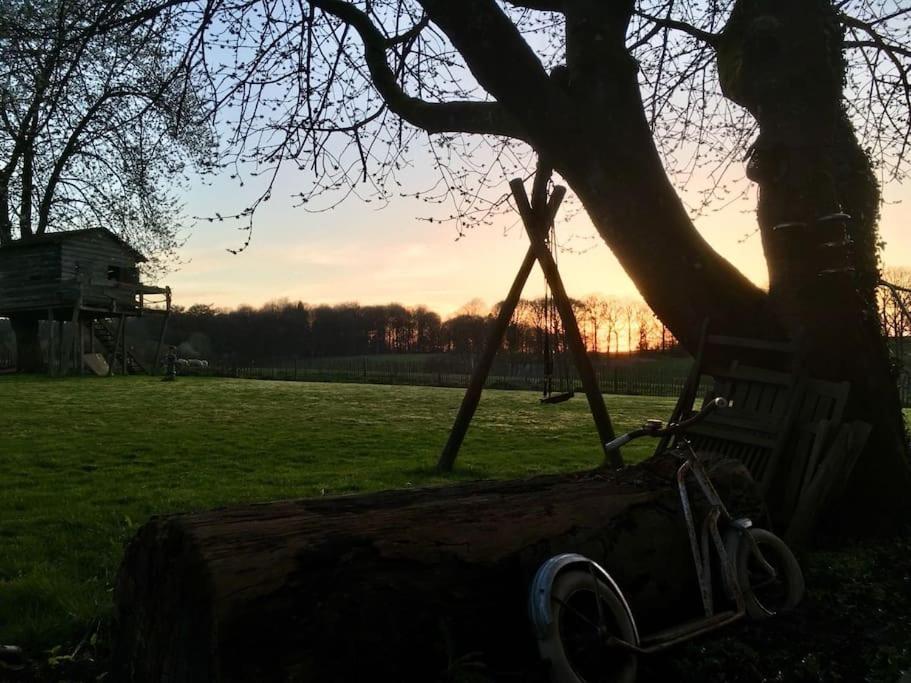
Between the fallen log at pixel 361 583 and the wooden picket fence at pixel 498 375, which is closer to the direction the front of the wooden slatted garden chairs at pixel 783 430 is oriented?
the fallen log

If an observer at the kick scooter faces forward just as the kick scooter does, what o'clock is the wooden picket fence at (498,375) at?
The wooden picket fence is roughly at 10 o'clock from the kick scooter.

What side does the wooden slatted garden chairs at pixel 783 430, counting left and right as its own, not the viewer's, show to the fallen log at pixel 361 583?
front

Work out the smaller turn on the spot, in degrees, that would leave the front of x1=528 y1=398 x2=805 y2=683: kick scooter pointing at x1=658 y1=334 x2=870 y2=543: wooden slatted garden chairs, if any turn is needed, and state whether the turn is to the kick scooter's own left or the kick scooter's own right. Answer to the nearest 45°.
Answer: approximately 45° to the kick scooter's own left

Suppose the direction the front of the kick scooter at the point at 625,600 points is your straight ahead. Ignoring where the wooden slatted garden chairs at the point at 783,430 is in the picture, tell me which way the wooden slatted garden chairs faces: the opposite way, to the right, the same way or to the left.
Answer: the opposite way

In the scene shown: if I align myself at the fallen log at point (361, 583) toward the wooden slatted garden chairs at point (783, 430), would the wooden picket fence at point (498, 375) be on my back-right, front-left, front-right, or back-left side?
front-left

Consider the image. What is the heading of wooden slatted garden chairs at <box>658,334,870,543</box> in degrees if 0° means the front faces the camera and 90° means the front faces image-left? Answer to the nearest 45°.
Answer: approximately 45°

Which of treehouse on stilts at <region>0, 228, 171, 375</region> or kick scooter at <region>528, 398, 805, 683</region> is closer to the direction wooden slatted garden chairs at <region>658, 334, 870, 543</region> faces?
the kick scooter

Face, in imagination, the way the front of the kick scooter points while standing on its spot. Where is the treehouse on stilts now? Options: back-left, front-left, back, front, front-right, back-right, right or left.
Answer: left

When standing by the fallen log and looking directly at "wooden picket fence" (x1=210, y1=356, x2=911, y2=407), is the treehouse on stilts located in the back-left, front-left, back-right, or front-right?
front-left

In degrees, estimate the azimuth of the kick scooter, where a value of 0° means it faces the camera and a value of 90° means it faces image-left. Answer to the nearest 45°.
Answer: approximately 225°

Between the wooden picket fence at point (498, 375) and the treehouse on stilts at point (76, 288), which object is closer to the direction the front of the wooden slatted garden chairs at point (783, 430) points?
the treehouse on stilts

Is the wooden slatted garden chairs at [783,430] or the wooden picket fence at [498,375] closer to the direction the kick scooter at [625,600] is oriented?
the wooden slatted garden chairs
